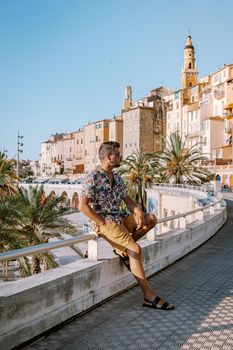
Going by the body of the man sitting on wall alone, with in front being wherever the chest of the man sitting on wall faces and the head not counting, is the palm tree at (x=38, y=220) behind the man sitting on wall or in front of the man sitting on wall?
behind

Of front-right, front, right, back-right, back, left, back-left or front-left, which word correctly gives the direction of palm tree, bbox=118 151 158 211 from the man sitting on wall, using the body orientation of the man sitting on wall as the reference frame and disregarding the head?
back-left

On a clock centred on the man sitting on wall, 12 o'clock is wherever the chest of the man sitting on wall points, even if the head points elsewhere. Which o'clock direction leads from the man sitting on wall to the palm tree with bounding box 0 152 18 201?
The palm tree is roughly at 7 o'clock from the man sitting on wall.

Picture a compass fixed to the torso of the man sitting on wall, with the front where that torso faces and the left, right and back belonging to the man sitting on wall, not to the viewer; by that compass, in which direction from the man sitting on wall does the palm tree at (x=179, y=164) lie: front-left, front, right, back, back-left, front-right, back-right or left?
back-left

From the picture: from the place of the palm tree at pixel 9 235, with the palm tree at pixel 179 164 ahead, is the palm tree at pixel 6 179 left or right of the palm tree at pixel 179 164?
left

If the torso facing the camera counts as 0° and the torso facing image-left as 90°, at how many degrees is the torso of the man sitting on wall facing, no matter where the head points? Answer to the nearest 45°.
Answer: approximately 315°
